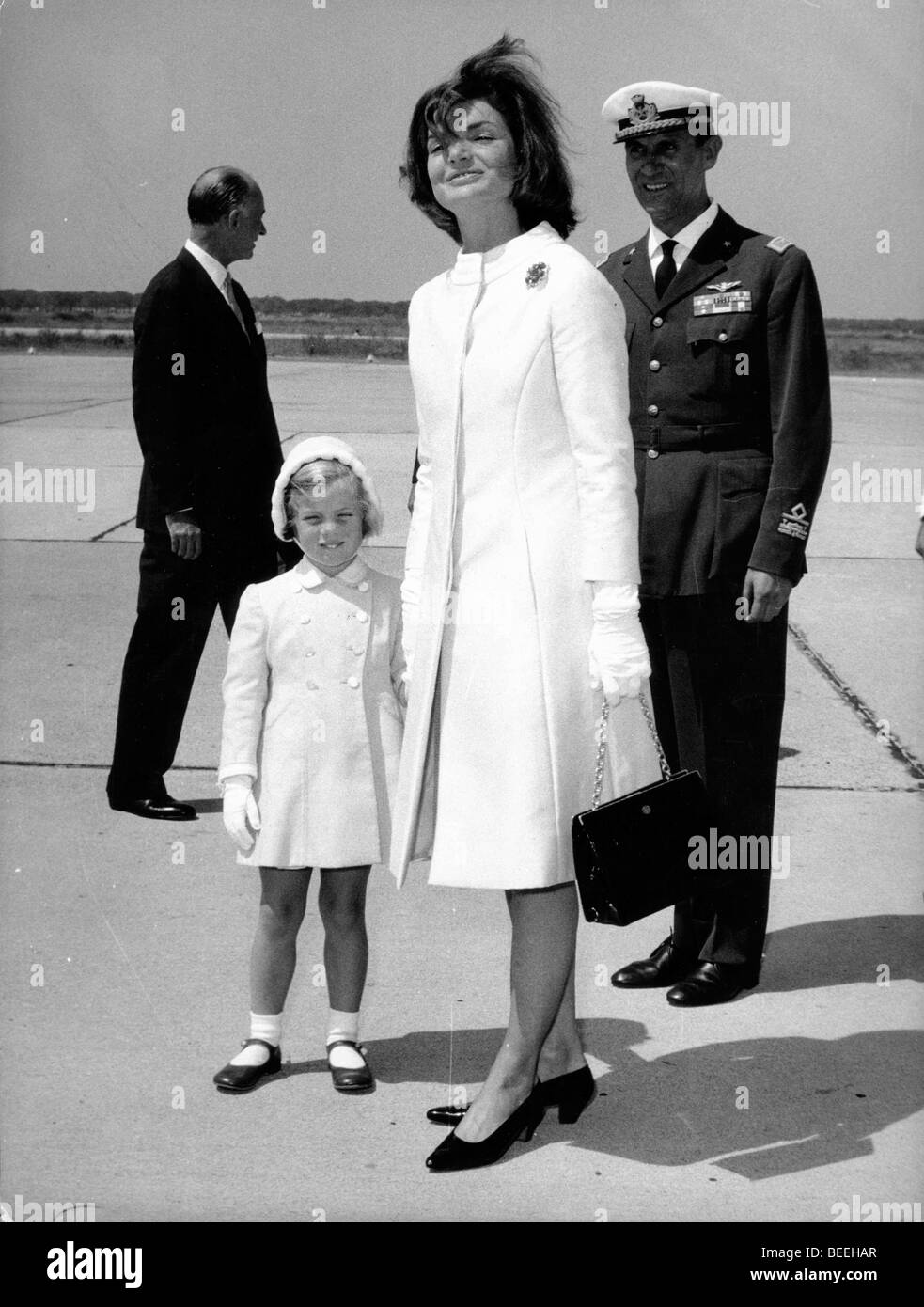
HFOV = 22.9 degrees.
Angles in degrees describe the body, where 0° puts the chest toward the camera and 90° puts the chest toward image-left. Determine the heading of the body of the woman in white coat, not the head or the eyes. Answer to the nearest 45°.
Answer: approximately 45°

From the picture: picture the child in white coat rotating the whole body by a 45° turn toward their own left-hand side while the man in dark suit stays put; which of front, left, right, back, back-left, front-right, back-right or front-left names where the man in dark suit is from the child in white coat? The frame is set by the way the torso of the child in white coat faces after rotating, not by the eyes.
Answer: back-left

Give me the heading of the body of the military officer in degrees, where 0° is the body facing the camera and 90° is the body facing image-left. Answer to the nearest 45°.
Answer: approximately 45°

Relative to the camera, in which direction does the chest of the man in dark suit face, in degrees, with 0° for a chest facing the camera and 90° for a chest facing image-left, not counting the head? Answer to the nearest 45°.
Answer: approximately 270°

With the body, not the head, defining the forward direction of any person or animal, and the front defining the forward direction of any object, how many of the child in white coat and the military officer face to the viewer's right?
0
